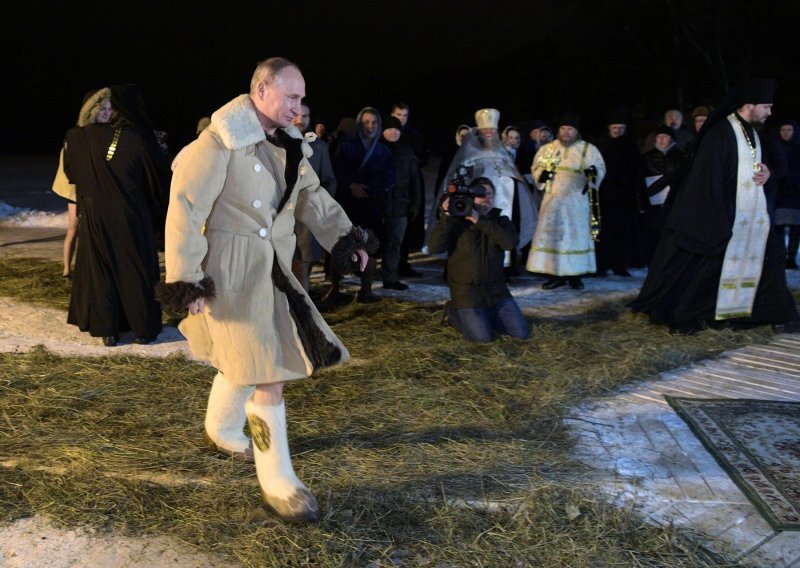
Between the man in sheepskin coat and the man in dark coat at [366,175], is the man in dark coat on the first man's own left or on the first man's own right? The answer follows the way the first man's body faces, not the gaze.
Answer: on the first man's own left

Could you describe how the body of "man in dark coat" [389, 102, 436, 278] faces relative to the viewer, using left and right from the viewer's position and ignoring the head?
facing the viewer and to the right of the viewer

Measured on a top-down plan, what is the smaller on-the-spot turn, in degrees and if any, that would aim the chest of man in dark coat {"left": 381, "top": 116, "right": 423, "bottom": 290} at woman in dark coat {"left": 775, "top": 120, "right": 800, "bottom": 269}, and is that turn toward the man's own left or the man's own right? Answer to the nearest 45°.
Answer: approximately 90° to the man's own left

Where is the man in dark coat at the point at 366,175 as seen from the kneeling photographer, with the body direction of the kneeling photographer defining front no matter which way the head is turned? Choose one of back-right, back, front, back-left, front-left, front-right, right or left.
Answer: back-right

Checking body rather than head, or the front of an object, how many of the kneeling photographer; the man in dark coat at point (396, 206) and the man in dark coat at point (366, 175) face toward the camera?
3

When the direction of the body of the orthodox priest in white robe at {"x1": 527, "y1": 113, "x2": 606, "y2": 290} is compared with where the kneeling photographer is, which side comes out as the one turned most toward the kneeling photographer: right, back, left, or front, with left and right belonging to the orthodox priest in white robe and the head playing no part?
front

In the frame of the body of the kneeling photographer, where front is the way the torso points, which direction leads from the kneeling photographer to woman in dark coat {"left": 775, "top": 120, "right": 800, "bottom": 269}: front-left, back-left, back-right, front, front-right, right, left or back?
back-left

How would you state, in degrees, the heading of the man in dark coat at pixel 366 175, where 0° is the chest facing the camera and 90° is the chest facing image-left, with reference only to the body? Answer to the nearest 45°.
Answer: approximately 0°

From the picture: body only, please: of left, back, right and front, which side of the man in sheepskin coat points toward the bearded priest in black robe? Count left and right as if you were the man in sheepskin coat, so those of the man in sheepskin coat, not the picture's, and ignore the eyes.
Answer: left
